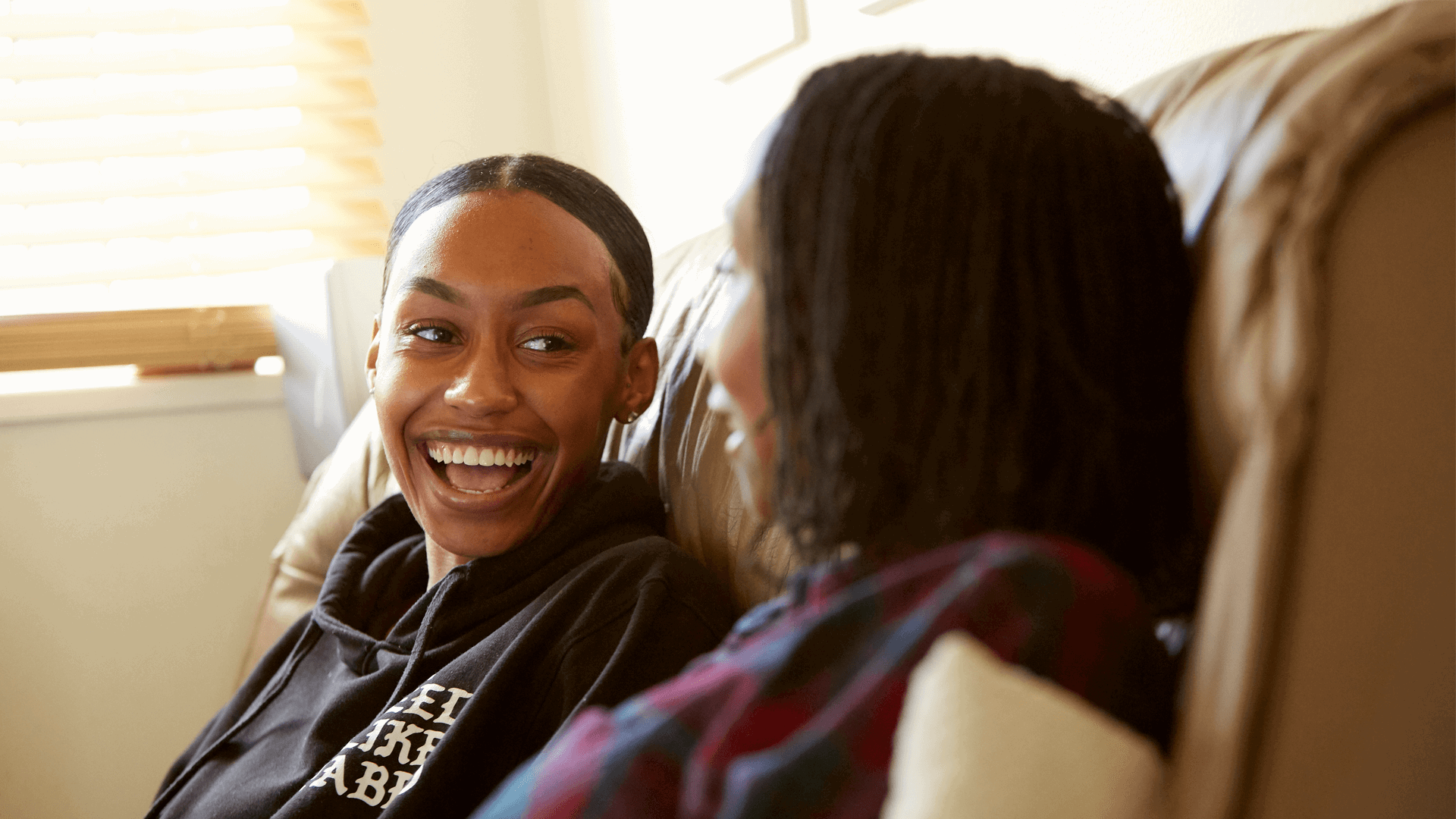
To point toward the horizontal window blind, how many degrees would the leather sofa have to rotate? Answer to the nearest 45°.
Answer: approximately 90° to its right

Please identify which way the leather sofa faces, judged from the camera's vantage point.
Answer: facing the viewer and to the left of the viewer

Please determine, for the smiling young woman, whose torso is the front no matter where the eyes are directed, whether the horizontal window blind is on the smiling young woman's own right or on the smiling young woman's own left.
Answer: on the smiling young woman's own right

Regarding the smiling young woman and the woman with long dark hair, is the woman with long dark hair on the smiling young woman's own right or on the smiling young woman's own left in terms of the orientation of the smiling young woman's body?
on the smiling young woman's own left

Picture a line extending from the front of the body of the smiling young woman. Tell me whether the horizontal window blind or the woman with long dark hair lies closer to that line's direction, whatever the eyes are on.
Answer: the woman with long dark hair

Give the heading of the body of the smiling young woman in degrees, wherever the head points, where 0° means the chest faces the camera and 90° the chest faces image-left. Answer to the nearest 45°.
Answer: approximately 45°
